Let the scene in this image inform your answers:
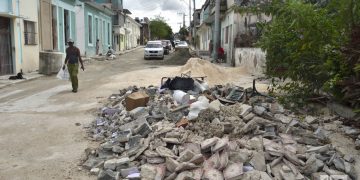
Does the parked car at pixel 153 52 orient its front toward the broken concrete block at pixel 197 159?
yes

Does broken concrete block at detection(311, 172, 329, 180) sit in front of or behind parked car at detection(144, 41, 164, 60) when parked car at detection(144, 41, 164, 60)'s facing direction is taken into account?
in front

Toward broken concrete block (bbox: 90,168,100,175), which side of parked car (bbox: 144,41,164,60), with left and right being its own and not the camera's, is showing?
front

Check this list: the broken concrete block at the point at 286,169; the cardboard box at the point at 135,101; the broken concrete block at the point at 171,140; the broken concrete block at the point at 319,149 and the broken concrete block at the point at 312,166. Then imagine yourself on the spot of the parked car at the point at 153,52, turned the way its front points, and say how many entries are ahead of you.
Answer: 5

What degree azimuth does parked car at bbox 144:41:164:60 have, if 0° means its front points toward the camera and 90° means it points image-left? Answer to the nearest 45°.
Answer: approximately 0°

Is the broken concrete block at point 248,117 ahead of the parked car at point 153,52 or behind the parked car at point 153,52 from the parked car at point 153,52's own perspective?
ahead

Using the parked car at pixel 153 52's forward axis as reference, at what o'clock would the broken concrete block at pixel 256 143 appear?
The broken concrete block is roughly at 12 o'clock from the parked car.

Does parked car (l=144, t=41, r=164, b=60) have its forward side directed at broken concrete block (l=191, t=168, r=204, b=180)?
yes

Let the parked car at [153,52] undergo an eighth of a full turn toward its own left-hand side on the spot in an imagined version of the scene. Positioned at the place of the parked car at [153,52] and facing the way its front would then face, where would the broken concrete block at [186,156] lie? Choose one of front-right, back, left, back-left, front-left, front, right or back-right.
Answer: front-right

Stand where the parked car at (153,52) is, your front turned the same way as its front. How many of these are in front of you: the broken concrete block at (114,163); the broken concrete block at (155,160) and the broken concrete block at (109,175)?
3

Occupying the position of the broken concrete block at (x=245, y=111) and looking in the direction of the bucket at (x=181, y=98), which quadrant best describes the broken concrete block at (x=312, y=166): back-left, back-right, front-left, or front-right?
back-left

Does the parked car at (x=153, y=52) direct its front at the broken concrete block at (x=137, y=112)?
yes

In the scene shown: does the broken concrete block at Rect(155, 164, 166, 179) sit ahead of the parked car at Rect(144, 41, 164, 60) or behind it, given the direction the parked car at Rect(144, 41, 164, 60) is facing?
ahead

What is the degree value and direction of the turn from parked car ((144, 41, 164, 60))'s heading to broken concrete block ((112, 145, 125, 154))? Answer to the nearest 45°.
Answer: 0° — it already faces it

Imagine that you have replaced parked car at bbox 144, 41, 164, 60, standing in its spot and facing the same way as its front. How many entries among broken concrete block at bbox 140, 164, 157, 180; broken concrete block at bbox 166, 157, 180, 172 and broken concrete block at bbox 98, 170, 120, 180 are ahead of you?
3

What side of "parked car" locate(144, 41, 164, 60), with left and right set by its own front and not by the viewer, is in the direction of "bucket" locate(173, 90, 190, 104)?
front

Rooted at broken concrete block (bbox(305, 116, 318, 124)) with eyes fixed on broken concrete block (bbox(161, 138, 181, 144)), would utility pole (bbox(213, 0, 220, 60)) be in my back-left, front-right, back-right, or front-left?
back-right
